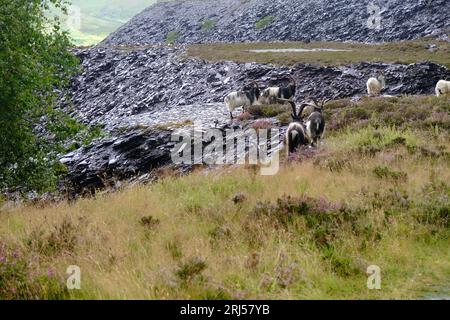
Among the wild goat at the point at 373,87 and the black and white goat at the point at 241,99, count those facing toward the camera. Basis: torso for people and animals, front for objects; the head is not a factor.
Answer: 0

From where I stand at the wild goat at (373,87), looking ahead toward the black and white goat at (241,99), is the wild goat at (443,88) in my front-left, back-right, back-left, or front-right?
back-left

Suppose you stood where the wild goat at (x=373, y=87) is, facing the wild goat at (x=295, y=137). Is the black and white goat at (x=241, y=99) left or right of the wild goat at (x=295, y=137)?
right
